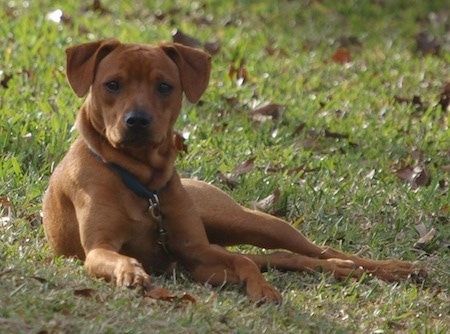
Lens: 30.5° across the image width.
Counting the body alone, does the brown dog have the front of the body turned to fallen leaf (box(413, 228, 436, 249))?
no

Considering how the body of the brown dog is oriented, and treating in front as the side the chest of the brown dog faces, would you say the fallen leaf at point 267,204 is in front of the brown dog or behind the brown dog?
behind

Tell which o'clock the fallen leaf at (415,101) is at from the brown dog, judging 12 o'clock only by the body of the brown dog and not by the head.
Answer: The fallen leaf is roughly at 7 o'clock from the brown dog.

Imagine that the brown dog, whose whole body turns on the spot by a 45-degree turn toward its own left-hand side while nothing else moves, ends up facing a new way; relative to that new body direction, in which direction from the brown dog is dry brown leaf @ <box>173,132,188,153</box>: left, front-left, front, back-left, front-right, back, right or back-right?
back-left

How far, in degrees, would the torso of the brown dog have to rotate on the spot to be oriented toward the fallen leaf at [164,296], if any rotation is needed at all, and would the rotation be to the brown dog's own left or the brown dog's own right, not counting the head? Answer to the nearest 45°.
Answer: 0° — it already faces it

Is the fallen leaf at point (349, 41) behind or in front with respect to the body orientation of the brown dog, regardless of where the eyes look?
behind

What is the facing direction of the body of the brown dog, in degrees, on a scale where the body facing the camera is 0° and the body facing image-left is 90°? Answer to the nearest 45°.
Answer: approximately 0°

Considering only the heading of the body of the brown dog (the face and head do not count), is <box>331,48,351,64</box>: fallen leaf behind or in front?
behind

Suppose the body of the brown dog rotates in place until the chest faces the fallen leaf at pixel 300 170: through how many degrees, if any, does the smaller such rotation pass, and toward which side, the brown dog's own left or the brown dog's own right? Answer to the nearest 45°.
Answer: approximately 135° to the brown dog's own left

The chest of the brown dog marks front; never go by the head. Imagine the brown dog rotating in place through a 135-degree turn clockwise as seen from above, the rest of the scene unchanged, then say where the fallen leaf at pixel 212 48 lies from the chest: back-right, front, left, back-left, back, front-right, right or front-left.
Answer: front-right

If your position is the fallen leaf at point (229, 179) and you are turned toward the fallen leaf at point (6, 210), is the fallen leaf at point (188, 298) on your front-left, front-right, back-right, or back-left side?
front-left

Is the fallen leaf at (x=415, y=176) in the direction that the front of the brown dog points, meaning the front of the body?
no

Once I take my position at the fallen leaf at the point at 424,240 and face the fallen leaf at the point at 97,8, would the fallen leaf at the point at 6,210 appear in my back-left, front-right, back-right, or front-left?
front-left

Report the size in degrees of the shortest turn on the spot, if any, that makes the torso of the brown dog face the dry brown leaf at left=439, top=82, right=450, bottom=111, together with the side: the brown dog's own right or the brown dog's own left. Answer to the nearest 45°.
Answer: approximately 135° to the brown dog's own left

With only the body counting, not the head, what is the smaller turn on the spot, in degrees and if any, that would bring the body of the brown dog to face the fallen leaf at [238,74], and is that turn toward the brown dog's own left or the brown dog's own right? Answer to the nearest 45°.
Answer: approximately 180°

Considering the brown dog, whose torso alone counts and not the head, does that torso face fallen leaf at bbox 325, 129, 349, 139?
no

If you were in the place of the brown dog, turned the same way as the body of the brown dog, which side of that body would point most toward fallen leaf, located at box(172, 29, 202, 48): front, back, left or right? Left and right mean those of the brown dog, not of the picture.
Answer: back

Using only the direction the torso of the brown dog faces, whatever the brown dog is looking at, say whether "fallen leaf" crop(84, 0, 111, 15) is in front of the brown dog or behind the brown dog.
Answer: behind
